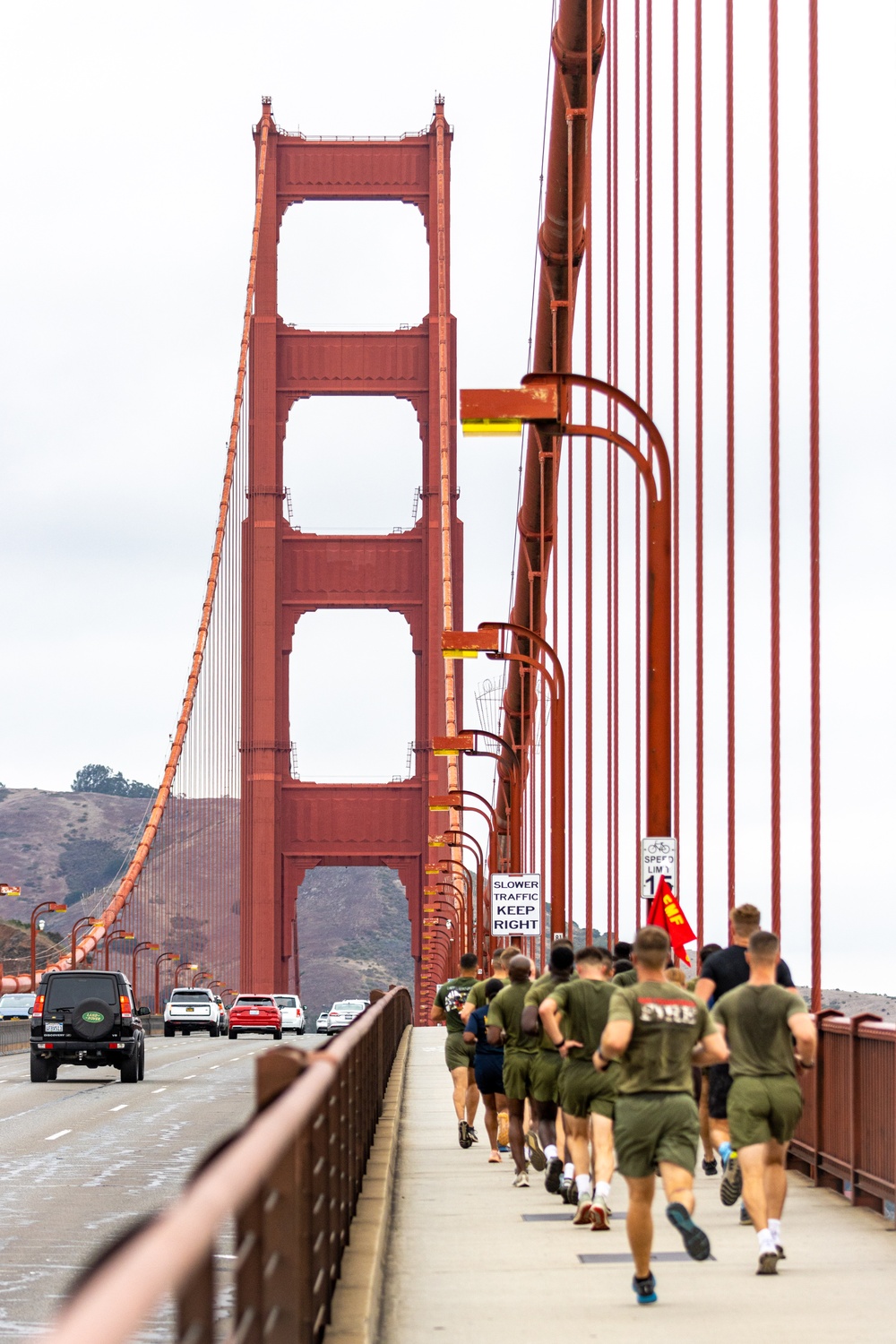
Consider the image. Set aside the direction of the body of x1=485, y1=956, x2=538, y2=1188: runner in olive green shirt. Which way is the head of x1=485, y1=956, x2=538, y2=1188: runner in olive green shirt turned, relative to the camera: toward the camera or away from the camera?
away from the camera

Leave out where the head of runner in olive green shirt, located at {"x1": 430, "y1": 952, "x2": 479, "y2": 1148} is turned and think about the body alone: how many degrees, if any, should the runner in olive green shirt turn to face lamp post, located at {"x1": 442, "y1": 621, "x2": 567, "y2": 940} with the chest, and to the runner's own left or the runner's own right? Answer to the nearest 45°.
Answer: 0° — they already face it

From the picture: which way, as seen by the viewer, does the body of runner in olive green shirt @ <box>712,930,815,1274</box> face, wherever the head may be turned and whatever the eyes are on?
away from the camera

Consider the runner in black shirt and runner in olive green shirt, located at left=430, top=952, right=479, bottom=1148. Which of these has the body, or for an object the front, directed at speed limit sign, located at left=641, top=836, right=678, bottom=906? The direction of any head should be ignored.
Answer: the runner in black shirt

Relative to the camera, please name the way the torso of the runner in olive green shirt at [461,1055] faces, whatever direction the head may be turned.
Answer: away from the camera

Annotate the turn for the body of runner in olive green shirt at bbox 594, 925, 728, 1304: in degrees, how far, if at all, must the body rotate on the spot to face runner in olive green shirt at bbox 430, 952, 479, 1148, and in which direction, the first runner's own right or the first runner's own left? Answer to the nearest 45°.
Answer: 0° — they already face them

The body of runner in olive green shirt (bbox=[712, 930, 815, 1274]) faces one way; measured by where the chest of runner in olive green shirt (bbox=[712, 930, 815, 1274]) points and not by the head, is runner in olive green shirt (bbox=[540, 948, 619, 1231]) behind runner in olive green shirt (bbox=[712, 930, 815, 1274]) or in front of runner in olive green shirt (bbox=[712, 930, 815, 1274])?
in front

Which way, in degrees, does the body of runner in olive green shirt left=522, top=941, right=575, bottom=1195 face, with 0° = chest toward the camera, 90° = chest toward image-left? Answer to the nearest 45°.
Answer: approximately 180°

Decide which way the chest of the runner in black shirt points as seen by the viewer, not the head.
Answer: away from the camera

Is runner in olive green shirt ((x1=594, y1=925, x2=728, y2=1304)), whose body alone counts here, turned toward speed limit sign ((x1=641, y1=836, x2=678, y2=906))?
yes

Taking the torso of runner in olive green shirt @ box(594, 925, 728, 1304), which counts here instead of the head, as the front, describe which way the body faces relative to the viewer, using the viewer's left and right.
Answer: facing away from the viewer

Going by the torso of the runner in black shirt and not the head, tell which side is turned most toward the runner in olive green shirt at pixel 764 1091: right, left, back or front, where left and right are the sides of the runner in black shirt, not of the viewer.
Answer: back
